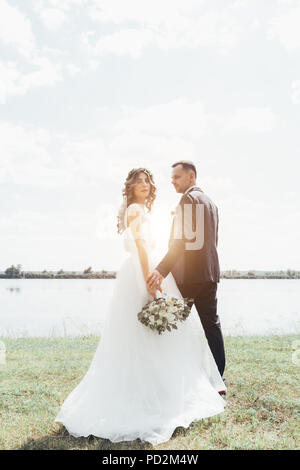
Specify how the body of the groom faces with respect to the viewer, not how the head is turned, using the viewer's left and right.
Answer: facing away from the viewer and to the left of the viewer

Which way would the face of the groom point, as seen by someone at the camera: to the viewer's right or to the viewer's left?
to the viewer's left
